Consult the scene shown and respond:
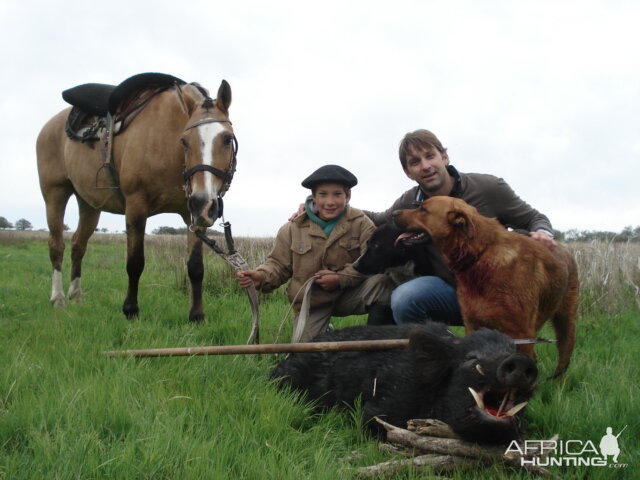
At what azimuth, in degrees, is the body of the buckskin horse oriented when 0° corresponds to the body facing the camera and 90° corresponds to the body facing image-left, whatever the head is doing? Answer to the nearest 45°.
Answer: approximately 315°

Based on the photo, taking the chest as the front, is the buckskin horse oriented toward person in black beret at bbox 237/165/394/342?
yes

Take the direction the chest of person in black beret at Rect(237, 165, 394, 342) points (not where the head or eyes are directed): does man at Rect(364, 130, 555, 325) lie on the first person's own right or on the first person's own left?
on the first person's own left

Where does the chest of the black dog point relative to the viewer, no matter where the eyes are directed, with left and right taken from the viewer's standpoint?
facing to the left of the viewer

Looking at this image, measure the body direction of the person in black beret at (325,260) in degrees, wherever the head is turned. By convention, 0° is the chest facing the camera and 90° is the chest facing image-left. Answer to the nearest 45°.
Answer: approximately 0°

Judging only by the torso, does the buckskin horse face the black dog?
yes

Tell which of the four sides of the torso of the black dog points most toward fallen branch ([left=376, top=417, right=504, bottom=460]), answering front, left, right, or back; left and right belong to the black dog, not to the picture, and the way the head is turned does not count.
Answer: left

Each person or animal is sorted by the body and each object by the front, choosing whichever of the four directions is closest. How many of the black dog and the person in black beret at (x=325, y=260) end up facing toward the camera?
1

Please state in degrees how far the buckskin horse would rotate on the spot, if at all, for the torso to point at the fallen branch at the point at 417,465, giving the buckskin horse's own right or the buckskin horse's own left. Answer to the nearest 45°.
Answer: approximately 45° to the buckskin horse's own right
